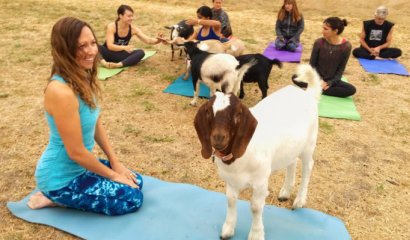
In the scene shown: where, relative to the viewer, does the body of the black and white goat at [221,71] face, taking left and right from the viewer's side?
facing to the left of the viewer

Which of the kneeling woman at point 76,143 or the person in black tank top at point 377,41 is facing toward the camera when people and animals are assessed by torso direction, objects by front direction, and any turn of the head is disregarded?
the person in black tank top

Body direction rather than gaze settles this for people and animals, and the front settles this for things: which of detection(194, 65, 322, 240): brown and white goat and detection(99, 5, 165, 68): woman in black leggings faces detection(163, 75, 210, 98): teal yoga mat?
the woman in black leggings

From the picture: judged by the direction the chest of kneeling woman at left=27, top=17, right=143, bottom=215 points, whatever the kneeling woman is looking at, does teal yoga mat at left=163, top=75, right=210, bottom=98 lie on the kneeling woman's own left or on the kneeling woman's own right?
on the kneeling woman's own left

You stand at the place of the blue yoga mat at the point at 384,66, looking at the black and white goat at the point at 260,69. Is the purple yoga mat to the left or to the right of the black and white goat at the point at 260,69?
right

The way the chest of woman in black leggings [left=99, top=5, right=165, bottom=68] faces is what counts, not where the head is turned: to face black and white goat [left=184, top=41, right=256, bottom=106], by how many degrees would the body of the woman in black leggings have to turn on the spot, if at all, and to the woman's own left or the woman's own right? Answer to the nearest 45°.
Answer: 0° — they already face it

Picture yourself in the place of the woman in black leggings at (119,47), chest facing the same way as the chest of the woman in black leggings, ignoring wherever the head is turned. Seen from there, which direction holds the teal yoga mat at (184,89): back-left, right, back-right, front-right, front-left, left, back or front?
front

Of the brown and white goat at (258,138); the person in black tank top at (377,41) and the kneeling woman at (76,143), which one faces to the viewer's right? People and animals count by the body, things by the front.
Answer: the kneeling woman

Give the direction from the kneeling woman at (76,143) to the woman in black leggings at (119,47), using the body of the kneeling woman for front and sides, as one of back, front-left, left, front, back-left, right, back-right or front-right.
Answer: left

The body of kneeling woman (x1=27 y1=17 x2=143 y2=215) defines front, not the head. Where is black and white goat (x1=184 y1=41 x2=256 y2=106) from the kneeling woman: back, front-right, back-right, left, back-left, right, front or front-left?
front-left

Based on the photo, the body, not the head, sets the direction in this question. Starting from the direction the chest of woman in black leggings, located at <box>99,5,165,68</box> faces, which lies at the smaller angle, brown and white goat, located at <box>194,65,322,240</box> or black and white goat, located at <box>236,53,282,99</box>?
the black and white goat

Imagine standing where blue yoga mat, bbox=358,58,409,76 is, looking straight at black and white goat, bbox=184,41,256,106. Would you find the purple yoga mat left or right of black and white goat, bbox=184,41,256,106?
right

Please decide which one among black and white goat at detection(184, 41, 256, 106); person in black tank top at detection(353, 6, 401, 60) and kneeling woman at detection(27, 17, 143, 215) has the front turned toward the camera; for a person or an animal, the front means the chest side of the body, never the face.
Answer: the person in black tank top

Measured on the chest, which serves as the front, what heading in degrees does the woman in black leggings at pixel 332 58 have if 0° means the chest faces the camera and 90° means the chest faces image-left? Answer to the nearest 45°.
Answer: approximately 45°

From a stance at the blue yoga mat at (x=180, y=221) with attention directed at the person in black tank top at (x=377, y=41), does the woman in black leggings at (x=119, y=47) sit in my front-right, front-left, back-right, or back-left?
front-left

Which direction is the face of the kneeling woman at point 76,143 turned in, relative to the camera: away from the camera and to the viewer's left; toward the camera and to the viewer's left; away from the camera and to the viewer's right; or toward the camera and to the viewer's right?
toward the camera and to the viewer's right

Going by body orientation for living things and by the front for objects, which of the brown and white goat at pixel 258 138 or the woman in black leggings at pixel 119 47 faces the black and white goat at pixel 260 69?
the woman in black leggings

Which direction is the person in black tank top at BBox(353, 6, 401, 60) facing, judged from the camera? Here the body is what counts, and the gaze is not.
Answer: toward the camera
